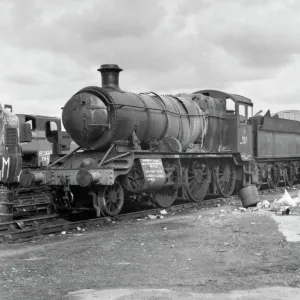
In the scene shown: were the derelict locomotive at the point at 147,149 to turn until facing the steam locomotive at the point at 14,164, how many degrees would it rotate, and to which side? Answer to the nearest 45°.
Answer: approximately 45° to its right

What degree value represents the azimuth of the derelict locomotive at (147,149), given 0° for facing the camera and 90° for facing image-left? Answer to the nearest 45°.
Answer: approximately 45°
